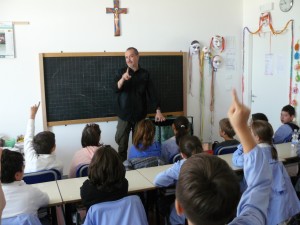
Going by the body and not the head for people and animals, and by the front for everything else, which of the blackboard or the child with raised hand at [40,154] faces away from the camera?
the child with raised hand

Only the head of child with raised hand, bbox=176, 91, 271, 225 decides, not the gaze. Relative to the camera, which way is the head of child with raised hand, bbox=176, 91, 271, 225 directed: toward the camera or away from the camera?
away from the camera

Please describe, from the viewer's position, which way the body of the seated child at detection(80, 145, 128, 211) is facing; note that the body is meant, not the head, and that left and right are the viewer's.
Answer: facing away from the viewer

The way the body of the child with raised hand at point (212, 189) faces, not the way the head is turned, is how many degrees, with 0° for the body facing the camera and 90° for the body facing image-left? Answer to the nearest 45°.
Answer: approximately 180°

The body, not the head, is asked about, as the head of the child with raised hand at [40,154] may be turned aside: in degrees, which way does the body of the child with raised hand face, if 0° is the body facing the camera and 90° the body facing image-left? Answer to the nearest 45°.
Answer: approximately 180°

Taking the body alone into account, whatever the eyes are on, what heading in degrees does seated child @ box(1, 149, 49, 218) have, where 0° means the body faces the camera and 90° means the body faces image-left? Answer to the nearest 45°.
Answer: approximately 225°

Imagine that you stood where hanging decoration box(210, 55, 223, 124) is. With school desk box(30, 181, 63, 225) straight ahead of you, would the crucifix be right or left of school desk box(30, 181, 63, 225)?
right

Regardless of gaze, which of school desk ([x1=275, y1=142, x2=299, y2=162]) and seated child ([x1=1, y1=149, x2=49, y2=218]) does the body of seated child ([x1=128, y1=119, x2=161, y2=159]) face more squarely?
the school desk
